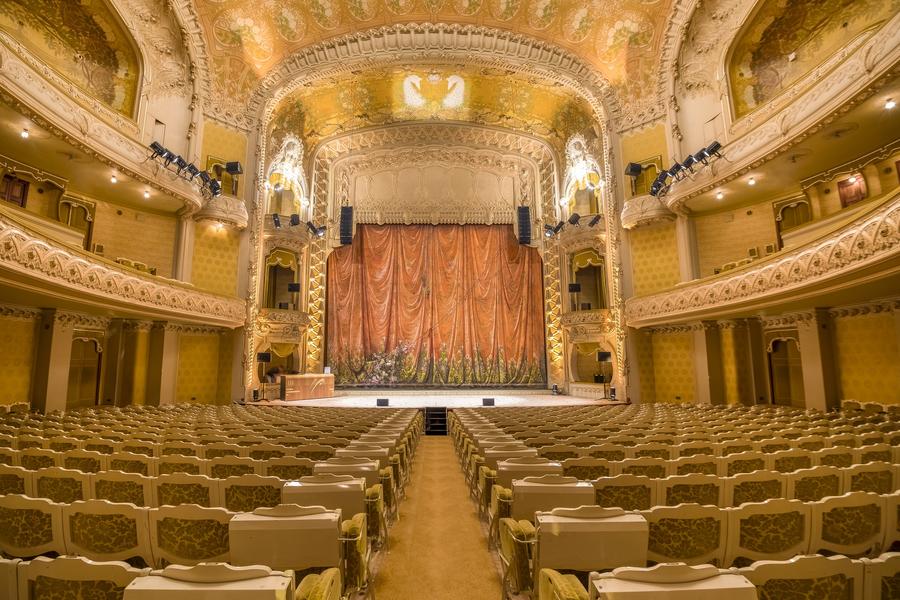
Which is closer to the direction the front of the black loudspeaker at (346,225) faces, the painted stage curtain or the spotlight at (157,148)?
the spotlight

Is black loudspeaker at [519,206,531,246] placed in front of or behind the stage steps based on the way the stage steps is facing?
behind

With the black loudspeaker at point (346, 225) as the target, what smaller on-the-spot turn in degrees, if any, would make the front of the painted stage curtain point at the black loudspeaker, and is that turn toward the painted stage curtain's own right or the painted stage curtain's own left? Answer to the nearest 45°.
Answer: approximately 45° to the painted stage curtain's own right

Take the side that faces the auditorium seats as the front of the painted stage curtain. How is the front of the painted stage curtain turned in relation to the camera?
facing the viewer

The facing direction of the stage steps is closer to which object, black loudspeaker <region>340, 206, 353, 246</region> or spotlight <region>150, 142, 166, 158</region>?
the spotlight

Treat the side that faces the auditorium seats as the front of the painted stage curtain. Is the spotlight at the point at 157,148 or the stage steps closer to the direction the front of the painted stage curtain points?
the stage steps

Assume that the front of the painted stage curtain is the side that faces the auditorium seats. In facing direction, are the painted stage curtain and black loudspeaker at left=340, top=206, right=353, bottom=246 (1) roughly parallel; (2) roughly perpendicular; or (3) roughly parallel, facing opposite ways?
roughly parallel

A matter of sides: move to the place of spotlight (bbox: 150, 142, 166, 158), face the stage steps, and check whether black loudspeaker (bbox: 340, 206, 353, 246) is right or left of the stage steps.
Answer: left

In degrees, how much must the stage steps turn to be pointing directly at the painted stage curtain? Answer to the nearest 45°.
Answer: approximately 180°

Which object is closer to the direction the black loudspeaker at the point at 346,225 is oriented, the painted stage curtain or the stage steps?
the stage steps

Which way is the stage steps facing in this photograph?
toward the camera

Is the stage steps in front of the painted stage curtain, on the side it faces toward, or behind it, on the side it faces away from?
in front

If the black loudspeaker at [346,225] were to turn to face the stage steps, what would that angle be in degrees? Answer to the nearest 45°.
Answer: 0° — it already faces it

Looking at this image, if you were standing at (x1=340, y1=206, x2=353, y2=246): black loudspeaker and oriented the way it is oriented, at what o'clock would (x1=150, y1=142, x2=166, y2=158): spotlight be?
The spotlight is roughly at 1 o'clock from the black loudspeaker.

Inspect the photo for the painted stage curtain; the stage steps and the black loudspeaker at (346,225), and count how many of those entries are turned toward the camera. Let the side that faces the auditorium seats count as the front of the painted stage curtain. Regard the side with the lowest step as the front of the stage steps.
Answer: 3

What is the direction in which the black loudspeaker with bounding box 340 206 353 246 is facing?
toward the camera

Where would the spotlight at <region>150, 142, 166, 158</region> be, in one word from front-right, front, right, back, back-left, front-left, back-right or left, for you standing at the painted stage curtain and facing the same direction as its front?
front-right
